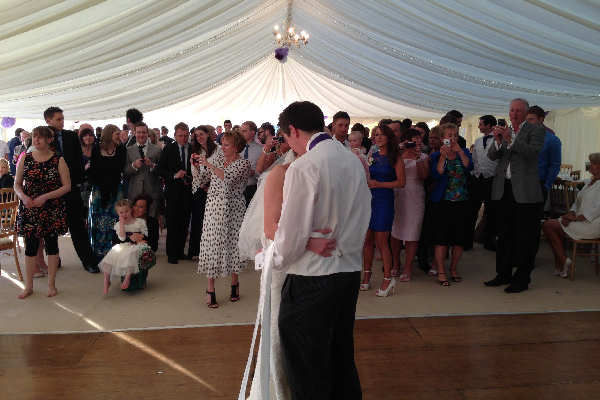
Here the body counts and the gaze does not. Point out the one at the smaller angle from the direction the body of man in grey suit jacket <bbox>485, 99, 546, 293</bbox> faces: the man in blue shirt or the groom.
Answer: the groom

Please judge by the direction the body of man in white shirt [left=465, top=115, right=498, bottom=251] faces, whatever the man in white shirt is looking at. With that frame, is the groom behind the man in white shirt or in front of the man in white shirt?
in front

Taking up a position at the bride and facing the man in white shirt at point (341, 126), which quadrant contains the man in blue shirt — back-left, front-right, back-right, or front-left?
front-right

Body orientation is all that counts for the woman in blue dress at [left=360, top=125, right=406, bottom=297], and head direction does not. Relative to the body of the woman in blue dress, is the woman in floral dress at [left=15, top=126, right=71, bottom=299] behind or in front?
in front

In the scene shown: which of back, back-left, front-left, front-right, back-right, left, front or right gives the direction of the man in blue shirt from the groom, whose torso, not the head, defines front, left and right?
right

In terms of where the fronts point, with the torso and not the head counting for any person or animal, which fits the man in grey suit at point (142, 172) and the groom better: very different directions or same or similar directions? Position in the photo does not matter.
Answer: very different directions

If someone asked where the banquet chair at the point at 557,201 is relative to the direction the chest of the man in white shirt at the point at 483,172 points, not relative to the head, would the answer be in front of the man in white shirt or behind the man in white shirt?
behind

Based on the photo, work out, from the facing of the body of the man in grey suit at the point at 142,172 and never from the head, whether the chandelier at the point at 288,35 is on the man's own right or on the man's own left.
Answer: on the man's own left

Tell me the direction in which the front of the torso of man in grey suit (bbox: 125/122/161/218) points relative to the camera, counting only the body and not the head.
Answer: toward the camera

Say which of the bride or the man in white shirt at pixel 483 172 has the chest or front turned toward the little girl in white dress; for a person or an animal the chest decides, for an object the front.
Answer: the man in white shirt

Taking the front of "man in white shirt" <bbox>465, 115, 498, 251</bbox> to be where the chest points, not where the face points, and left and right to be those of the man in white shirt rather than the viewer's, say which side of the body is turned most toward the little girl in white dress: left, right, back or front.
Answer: front

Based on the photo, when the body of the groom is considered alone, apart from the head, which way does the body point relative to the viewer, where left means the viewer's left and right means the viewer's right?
facing away from the viewer and to the left of the viewer

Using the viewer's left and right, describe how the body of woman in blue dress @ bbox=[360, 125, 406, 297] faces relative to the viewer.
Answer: facing the viewer and to the left of the viewer

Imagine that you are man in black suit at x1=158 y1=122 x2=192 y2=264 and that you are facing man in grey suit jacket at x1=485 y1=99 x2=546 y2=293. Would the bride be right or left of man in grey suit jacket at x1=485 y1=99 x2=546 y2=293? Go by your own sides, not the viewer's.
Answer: right

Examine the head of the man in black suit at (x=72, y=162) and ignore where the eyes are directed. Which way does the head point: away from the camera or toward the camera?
toward the camera

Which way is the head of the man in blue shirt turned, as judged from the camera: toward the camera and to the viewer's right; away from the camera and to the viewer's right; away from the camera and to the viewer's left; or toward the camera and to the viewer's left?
toward the camera and to the viewer's left
